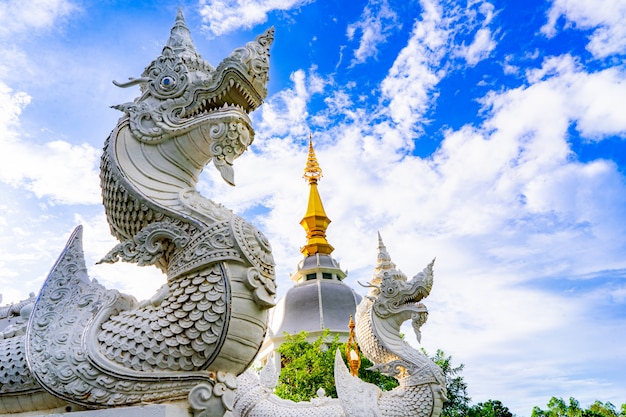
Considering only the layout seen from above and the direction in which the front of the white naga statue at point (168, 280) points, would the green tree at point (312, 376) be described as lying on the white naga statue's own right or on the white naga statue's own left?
on the white naga statue's own left

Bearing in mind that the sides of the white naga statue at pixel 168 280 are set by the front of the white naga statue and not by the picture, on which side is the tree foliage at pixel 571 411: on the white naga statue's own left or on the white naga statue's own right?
on the white naga statue's own left

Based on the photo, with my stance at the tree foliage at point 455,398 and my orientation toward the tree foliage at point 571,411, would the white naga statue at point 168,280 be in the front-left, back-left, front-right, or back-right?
back-right

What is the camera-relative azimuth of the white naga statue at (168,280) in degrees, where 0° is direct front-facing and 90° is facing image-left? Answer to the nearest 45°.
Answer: approximately 270°

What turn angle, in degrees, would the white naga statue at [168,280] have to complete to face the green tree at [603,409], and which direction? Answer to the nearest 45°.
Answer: approximately 45° to its left

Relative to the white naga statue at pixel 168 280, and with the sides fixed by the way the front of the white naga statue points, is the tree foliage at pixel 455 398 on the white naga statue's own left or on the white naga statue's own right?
on the white naga statue's own left

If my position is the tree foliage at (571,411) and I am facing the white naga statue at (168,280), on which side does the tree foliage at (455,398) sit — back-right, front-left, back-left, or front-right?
front-right
